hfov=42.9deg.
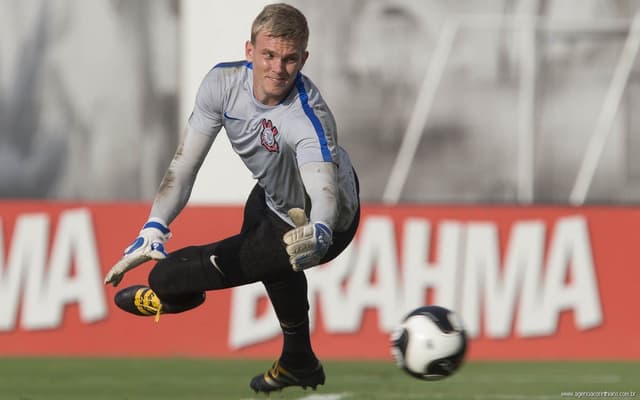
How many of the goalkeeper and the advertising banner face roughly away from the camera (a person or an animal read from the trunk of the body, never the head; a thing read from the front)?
0

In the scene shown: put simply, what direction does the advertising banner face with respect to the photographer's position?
facing the viewer

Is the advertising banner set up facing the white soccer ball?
yes

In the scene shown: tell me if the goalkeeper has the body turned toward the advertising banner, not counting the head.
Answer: no

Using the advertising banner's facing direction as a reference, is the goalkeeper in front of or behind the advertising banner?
in front

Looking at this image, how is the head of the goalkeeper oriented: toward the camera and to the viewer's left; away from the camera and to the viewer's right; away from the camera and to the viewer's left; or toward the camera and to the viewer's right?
toward the camera and to the viewer's right

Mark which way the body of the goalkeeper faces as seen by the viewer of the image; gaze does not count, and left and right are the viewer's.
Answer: facing the viewer and to the left of the viewer
